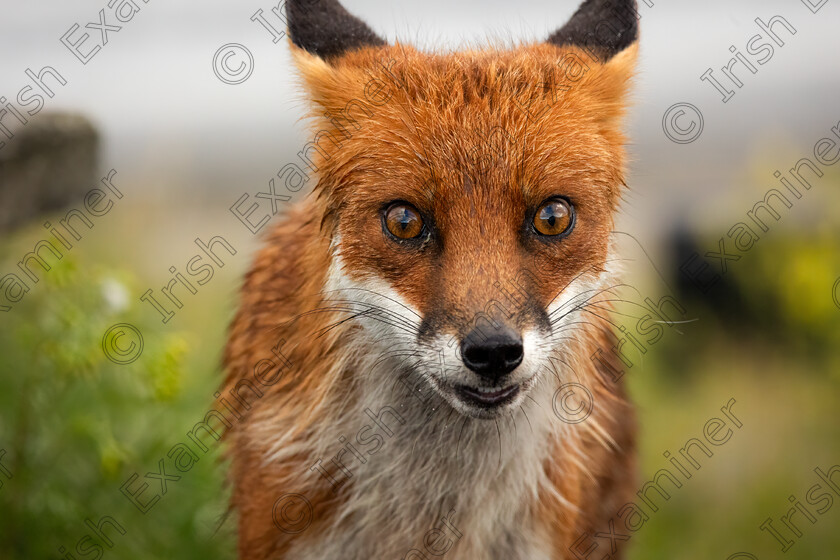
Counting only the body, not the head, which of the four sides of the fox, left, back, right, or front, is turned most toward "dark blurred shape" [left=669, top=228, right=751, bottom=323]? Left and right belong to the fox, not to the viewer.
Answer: back

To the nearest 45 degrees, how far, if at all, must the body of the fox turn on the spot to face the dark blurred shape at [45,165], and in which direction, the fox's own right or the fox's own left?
approximately 135° to the fox's own right

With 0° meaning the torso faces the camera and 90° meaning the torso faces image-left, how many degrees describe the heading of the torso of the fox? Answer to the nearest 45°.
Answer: approximately 0°
